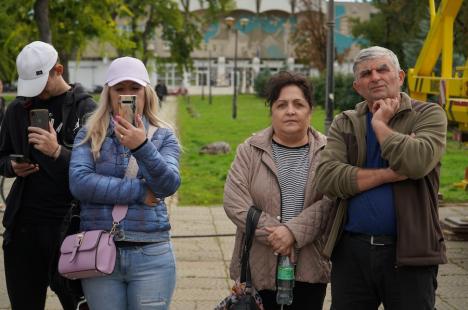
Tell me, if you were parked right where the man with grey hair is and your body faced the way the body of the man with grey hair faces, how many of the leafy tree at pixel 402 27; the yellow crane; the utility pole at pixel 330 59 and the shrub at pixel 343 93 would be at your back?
4

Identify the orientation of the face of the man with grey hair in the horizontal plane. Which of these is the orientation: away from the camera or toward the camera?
toward the camera

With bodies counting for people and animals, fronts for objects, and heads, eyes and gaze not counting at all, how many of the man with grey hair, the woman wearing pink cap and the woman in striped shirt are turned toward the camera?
3

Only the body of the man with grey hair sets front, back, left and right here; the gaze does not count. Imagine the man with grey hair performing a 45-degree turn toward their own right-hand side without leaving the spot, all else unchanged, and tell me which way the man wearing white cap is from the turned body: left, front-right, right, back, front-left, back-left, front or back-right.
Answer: front-right

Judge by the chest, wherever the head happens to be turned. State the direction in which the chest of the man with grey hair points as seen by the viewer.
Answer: toward the camera

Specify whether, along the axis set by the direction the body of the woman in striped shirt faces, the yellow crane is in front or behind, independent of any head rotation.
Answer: behind

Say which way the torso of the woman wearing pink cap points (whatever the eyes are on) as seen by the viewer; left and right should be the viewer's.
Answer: facing the viewer

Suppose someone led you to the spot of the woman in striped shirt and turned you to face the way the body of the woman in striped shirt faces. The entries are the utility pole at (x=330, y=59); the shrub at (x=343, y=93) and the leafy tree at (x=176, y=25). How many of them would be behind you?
3

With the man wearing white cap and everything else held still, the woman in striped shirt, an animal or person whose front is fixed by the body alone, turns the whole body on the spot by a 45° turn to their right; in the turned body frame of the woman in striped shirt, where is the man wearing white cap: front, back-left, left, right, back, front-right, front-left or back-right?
front-right

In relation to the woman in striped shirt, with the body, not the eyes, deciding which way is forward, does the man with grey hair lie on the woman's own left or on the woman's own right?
on the woman's own left

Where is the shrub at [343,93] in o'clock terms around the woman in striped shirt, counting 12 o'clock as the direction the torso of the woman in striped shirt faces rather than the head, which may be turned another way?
The shrub is roughly at 6 o'clock from the woman in striped shirt.

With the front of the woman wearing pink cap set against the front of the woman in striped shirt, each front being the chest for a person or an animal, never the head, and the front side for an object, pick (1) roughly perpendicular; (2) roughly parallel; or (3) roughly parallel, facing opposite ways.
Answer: roughly parallel

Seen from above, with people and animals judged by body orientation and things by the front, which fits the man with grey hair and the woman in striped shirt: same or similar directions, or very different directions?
same or similar directions

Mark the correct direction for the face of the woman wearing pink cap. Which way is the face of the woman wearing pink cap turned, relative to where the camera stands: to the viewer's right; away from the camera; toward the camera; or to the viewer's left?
toward the camera

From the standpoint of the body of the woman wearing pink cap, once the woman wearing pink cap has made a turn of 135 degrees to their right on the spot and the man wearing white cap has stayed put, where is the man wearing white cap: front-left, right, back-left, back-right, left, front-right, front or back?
front

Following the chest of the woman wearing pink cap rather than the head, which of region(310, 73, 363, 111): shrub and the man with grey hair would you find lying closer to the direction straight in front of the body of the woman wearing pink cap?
the man with grey hair

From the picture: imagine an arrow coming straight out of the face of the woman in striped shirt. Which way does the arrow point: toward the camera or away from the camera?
toward the camera
